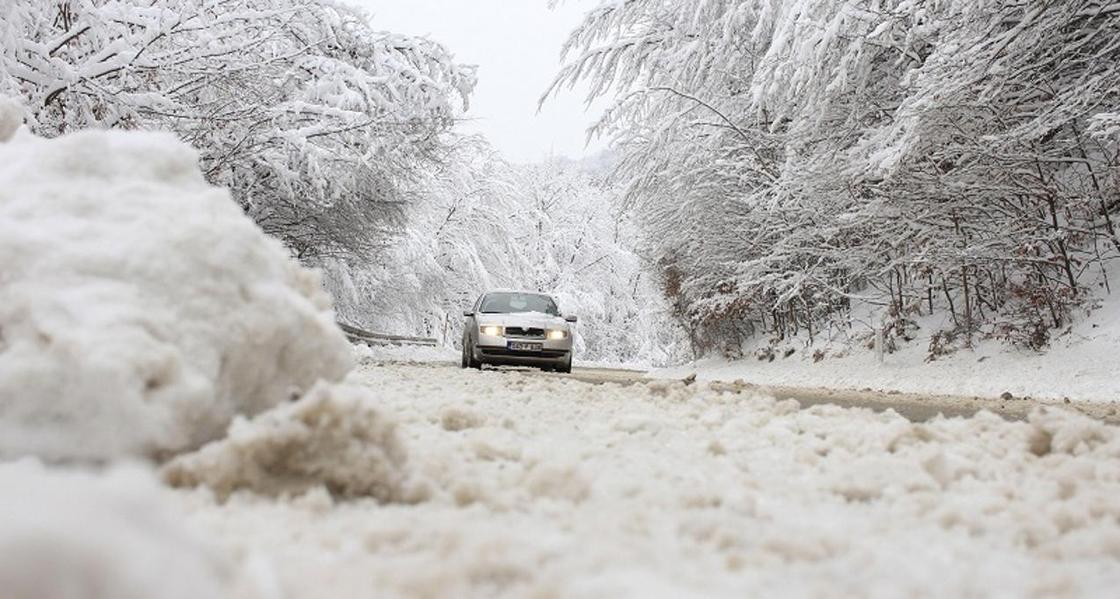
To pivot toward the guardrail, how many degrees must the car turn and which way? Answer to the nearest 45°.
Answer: approximately 180°

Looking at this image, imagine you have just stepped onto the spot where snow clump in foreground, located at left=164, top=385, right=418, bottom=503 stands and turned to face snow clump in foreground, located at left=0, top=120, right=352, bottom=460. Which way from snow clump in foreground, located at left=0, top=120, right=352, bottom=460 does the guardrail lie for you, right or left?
right

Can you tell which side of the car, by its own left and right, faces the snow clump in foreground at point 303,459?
front

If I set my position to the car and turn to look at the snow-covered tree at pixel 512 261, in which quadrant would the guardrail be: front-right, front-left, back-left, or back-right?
front-left

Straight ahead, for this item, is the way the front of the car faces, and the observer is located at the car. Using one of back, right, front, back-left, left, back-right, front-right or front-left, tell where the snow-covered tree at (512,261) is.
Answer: back

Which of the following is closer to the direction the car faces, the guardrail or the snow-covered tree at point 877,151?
the snow-covered tree

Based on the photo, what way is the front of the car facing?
toward the camera

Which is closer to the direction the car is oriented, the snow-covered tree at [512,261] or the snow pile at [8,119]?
the snow pile

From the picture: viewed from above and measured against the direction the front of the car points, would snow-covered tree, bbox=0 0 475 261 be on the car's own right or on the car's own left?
on the car's own right

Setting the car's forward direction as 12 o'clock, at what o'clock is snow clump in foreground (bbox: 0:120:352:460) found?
The snow clump in foreground is roughly at 12 o'clock from the car.

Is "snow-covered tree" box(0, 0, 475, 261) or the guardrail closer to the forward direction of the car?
the snow-covered tree

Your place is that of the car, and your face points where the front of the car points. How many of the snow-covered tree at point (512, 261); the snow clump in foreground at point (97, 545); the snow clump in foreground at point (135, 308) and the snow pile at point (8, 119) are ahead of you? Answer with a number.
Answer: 3

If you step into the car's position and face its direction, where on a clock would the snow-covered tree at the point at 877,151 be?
The snow-covered tree is roughly at 10 o'clock from the car.

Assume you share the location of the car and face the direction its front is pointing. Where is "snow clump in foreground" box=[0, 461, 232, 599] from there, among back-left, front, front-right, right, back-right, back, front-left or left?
front

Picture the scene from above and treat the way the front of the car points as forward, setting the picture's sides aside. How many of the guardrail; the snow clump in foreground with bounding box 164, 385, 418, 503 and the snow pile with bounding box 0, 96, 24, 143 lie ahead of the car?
2
